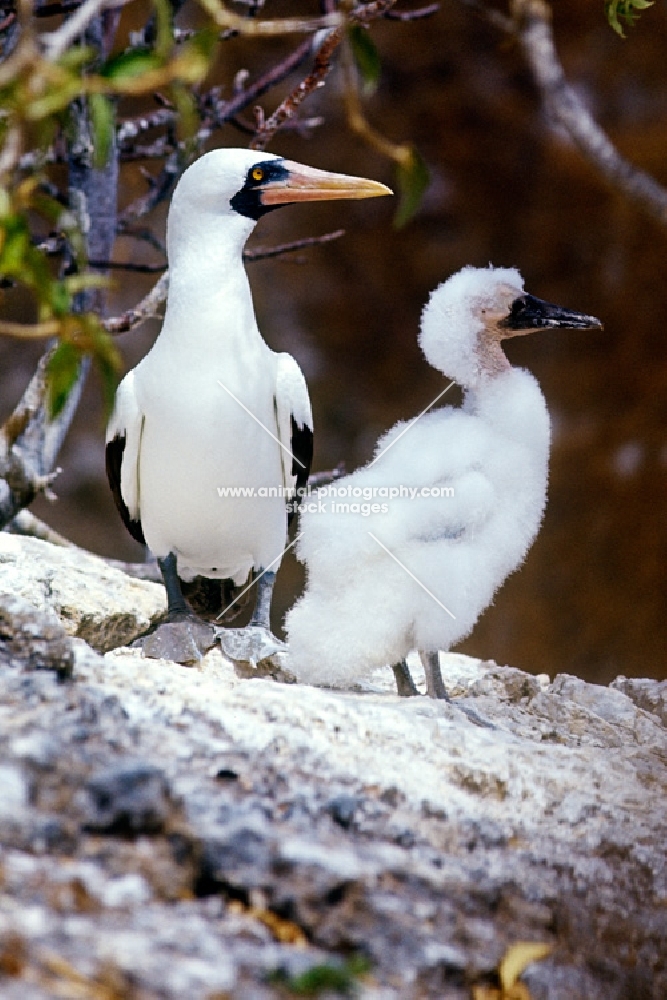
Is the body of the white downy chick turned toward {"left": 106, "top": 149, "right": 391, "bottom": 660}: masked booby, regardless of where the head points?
no

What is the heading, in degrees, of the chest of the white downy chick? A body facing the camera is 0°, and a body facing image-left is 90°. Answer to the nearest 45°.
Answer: approximately 270°

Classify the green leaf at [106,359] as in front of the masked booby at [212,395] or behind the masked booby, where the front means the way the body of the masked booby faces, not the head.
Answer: in front

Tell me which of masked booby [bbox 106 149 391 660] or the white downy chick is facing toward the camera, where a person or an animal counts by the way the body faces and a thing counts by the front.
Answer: the masked booby

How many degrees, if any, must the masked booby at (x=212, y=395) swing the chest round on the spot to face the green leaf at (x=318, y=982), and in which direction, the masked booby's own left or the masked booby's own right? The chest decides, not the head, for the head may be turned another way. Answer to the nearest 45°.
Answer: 0° — it already faces it

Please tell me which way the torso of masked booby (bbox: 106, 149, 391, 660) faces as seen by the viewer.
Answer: toward the camera

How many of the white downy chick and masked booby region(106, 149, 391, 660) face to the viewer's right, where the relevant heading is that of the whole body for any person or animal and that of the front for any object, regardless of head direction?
1

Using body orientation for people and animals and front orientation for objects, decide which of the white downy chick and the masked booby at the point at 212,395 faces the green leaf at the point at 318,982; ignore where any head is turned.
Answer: the masked booby

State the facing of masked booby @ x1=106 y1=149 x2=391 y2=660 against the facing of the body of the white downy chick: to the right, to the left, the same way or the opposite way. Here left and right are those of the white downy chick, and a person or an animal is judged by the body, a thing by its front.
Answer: to the right
